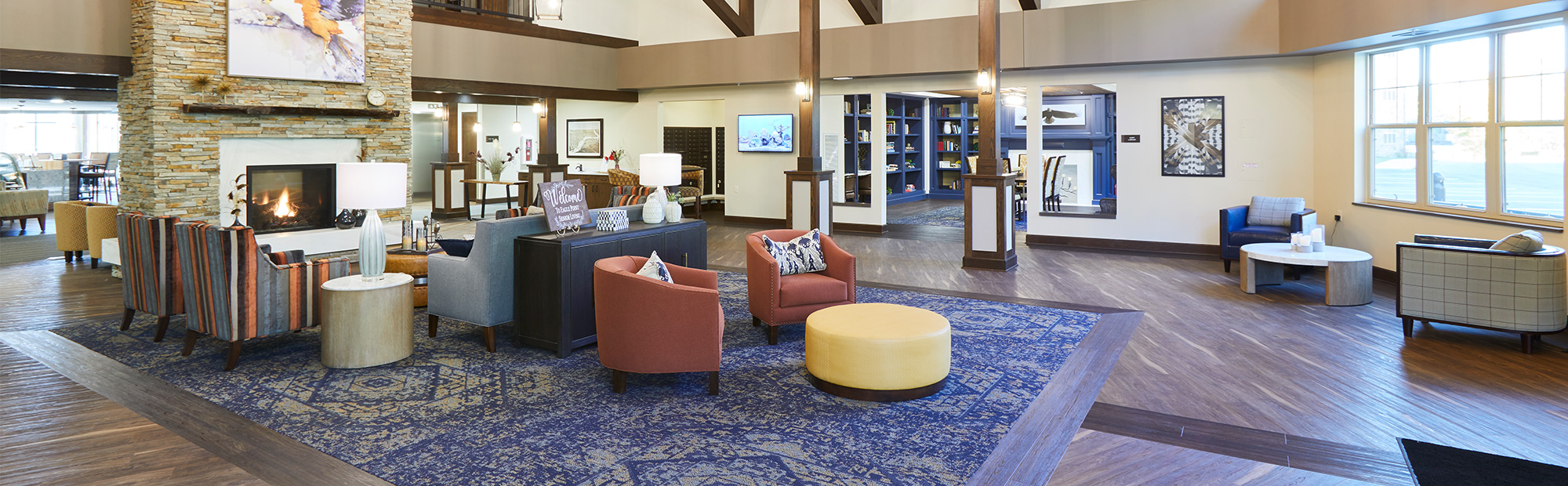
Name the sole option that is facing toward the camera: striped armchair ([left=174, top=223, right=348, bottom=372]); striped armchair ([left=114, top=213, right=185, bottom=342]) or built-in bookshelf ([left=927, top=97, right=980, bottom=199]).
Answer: the built-in bookshelf

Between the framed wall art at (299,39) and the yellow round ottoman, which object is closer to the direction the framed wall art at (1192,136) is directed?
the yellow round ottoman

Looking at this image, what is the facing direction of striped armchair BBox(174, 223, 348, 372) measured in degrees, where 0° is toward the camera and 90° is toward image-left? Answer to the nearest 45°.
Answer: approximately 225°

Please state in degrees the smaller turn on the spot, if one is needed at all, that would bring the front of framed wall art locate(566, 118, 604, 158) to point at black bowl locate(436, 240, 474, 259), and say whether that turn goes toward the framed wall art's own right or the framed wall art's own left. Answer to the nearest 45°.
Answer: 0° — it already faces it

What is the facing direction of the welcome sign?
toward the camera

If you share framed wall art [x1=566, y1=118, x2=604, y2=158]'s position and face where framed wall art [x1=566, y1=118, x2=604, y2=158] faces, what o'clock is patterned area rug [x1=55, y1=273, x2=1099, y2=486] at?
The patterned area rug is roughly at 12 o'clock from the framed wall art.

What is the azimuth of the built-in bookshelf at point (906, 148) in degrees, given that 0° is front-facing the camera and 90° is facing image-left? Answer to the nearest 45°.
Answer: approximately 315°

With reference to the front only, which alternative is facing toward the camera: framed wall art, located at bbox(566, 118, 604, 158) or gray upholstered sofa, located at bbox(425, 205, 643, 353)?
the framed wall art

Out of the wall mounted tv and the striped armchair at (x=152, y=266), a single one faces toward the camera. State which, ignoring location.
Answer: the wall mounted tv

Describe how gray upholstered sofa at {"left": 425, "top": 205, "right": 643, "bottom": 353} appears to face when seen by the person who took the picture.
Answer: facing away from the viewer and to the left of the viewer

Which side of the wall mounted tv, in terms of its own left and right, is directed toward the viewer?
front

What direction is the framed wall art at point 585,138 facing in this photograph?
toward the camera

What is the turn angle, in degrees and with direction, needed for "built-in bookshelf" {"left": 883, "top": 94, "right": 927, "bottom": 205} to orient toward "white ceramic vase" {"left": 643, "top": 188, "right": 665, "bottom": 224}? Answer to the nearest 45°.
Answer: approximately 45° to its right
